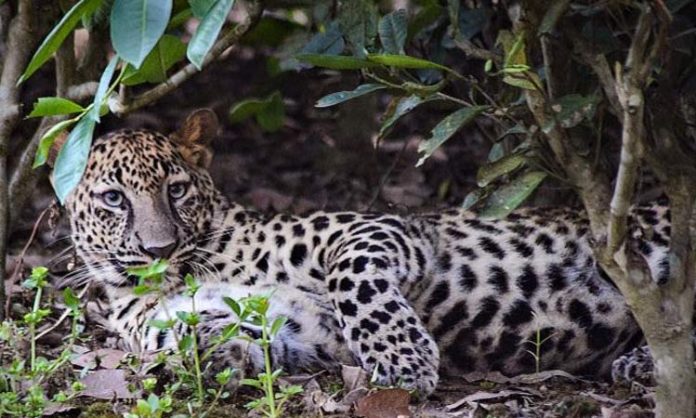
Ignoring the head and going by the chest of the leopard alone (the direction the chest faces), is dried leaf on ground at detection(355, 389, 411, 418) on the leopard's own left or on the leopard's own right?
on the leopard's own left

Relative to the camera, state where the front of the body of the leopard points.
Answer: to the viewer's left
